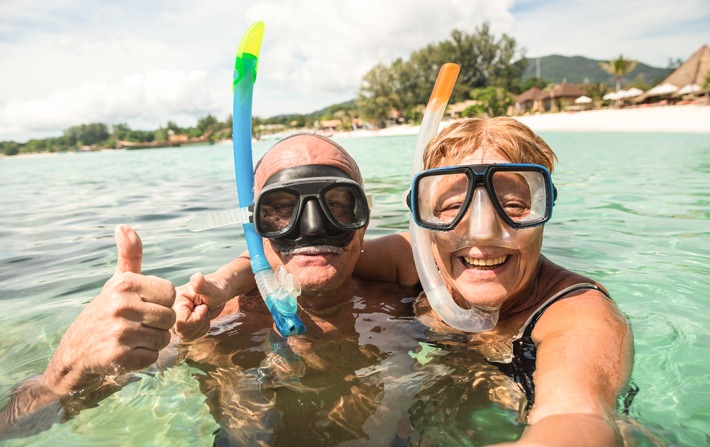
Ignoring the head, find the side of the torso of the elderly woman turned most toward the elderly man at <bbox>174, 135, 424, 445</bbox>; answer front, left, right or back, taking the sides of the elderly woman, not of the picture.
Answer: right

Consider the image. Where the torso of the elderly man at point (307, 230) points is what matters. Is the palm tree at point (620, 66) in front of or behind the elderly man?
behind

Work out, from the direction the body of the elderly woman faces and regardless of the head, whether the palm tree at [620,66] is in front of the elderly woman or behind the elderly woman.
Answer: behind

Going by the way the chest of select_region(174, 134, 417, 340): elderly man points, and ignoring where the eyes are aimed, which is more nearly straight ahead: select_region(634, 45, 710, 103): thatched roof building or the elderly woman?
the elderly woman

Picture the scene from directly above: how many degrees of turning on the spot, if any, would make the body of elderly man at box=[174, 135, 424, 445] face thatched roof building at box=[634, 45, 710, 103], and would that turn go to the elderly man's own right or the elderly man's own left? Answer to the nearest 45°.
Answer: approximately 135° to the elderly man's own left

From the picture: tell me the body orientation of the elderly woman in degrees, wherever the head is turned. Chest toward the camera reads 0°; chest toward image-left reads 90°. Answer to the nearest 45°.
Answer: approximately 0°

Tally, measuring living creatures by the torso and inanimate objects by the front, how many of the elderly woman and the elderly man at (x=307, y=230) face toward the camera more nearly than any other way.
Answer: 2

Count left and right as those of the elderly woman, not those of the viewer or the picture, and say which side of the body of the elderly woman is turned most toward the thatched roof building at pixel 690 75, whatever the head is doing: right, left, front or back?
back

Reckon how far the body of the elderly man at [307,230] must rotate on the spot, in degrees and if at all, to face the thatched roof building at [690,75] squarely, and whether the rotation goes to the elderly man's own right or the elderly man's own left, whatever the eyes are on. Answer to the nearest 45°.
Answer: approximately 135° to the elderly man's own left

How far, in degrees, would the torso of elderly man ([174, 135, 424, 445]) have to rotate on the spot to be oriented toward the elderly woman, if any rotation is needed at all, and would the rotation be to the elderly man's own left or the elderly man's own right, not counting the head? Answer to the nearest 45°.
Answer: approximately 45° to the elderly man's own left

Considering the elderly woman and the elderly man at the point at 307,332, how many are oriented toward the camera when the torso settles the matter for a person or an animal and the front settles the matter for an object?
2
